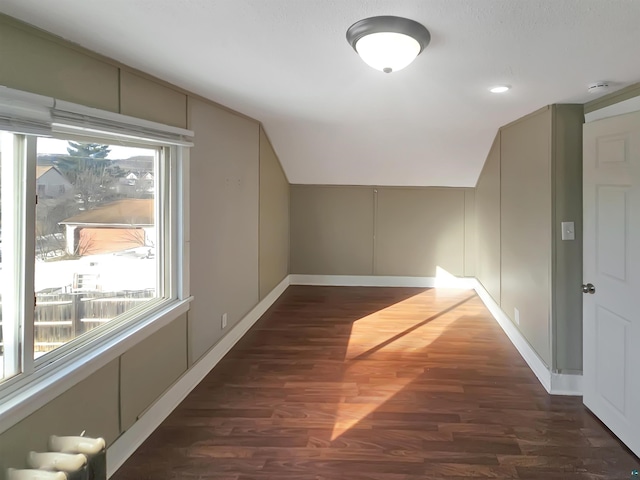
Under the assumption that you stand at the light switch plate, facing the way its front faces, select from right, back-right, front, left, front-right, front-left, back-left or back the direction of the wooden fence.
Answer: front-right

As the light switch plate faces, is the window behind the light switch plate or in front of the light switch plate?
in front

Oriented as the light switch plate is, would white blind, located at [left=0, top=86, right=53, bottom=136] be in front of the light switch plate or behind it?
in front
